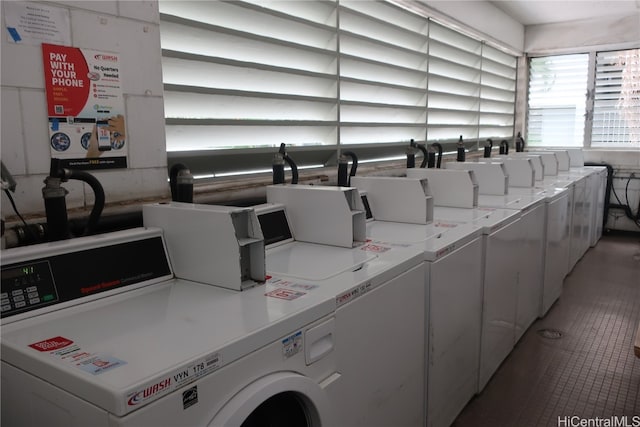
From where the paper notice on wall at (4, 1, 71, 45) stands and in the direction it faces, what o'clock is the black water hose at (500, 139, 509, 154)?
The black water hose is roughly at 8 o'clock from the paper notice on wall.

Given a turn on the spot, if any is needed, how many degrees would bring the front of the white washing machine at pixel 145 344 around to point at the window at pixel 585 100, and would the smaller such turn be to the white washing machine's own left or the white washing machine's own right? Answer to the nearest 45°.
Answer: approximately 90° to the white washing machine's own left

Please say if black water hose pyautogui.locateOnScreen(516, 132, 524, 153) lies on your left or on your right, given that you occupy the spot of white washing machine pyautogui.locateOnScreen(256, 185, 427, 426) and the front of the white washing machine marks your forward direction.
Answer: on your left

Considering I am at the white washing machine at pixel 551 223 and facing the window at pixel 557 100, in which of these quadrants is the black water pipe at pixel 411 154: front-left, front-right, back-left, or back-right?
back-left

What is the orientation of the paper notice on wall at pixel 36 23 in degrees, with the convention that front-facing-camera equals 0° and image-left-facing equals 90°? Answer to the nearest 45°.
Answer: approximately 0°

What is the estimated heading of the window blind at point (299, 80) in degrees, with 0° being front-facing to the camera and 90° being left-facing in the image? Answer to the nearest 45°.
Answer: approximately 315°
